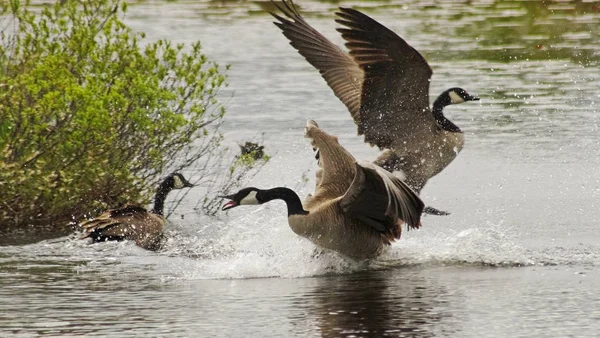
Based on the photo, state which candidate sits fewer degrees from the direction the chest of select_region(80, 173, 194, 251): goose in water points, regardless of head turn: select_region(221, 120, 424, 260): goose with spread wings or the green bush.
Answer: the goose with spread wings

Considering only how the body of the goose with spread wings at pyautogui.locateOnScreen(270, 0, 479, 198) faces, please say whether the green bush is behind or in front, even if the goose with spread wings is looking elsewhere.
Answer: behind

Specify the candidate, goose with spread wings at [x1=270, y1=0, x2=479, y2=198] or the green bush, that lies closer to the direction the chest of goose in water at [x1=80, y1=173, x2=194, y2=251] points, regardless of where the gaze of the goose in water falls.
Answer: the goose with spread wings

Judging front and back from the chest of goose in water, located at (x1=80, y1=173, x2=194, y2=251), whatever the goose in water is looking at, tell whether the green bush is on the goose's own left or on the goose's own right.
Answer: on the goose's own left

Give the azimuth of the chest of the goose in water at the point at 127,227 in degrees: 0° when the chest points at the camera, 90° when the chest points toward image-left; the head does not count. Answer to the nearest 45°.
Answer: approximately 270°

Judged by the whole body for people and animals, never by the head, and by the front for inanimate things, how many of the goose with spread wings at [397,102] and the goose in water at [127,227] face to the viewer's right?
2

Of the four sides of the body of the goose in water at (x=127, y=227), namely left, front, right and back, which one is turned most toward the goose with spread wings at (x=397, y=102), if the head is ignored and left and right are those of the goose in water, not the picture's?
front

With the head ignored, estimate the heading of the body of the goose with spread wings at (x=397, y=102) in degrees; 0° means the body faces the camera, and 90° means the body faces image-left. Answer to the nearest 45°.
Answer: approximately 270°

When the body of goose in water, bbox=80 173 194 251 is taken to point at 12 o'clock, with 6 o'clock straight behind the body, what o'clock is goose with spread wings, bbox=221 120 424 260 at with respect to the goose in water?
The goose with spread wings is roughly at 1 o'clock from the goose in water.

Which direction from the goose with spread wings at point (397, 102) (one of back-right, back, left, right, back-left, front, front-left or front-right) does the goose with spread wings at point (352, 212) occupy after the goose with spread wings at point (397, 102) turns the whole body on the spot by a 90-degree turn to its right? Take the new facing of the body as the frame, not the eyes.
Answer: front
